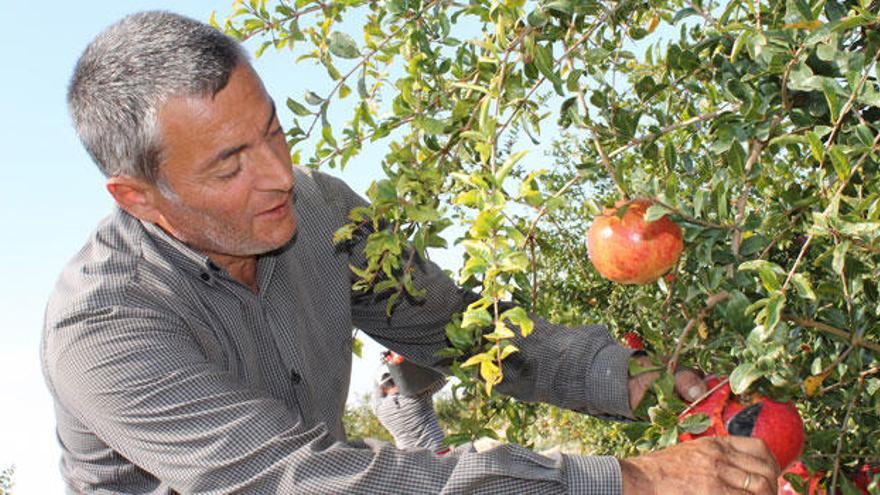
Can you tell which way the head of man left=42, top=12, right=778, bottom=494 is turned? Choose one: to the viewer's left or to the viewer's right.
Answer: to the viewer's right

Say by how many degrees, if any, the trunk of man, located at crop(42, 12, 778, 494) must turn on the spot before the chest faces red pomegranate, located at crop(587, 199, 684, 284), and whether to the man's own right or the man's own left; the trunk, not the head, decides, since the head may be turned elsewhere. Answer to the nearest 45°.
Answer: approximately 45° to the man's own left

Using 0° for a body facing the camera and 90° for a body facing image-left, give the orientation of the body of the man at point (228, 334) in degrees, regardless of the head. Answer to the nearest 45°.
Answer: approximately 315°
